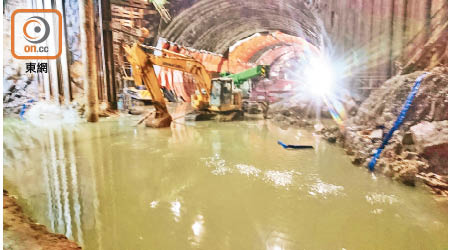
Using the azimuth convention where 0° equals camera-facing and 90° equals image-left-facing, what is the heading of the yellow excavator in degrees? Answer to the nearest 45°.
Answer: approximately 45°
